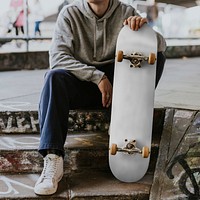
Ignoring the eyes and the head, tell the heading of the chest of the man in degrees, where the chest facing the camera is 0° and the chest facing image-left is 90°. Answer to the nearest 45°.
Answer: approximately 0°
